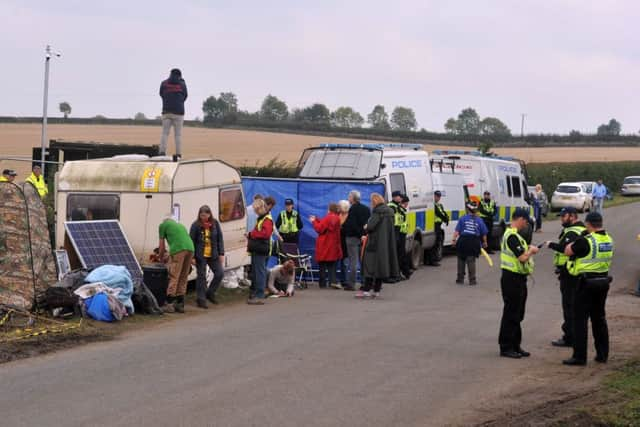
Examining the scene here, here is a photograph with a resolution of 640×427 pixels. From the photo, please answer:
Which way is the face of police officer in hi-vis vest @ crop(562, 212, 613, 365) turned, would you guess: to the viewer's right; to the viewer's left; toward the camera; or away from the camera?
to the viewer's left

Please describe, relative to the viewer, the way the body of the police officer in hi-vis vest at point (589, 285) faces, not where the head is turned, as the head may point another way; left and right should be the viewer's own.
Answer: facing away from the viewer and to the left of the viewer

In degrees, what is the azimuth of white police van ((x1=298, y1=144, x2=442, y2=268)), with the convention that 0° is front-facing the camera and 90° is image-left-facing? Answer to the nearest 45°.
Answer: approximately 45°

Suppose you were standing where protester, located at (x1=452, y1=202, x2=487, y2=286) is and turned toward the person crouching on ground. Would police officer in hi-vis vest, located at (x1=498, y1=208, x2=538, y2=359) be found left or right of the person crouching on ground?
left

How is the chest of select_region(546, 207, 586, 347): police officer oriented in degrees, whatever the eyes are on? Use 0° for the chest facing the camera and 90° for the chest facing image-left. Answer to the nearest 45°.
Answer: approximately 90°

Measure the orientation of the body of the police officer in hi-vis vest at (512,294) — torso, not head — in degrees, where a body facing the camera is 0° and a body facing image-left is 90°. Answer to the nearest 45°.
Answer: approximately 270°

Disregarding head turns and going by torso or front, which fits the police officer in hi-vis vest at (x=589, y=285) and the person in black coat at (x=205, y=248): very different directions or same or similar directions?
very different directions
